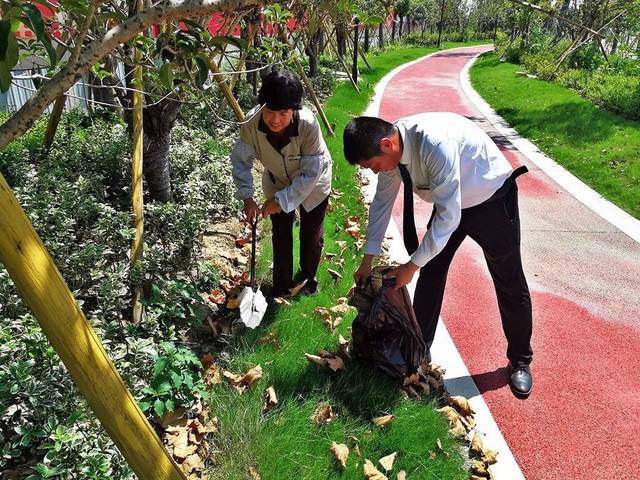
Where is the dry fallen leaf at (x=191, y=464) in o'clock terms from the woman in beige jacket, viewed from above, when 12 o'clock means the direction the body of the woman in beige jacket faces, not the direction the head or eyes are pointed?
The dry fallen leaf is roughly at 11 o'clock from the woman in beige jacket.

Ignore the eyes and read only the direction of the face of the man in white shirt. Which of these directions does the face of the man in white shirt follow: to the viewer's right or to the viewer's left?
to the viewer's left

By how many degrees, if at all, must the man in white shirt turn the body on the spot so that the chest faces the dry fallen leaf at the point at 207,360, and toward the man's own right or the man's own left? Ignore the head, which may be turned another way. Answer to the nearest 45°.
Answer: approximately 45° to the man's own right
